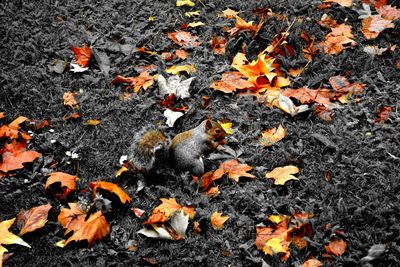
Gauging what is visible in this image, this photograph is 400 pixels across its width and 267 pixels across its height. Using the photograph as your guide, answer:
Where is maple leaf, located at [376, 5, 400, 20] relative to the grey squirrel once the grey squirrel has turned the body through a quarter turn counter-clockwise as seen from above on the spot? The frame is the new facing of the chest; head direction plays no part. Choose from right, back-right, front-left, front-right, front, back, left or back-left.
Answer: front-right

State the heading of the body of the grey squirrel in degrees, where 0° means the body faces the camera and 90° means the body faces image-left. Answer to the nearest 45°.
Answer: approximately 270°

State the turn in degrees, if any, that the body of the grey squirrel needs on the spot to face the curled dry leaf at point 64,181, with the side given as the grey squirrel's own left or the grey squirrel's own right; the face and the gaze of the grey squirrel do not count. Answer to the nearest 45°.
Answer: approximately 180°

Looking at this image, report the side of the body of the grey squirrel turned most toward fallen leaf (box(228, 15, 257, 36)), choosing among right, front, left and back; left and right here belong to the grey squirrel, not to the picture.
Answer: left

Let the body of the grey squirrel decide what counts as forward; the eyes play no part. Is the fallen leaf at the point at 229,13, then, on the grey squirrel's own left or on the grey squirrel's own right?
on the grey squirrel's own left

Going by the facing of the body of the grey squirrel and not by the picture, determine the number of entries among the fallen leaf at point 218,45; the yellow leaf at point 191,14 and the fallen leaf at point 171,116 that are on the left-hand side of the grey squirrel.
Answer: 3

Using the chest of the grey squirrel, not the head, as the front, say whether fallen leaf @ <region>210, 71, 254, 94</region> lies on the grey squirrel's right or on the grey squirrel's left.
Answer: on the grey squirrel's left

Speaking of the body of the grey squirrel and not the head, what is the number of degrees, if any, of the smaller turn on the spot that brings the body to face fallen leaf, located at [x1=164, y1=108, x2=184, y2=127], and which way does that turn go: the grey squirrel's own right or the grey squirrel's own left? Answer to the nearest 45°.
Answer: approximately 90° to the grey squirrel's own left

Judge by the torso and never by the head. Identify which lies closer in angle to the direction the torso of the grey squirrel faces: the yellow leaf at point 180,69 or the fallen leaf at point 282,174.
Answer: the fallen leaf

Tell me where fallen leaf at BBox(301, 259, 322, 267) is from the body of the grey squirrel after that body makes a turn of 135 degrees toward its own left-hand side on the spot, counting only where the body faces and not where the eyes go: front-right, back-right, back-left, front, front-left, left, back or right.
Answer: back

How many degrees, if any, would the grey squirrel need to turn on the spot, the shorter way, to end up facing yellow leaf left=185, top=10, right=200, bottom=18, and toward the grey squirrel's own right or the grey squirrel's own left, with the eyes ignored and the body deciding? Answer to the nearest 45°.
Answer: approximately 90° to the grey squirrel's own left

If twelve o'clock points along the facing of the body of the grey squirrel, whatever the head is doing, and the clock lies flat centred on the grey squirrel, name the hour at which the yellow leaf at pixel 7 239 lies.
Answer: The yellow leaf is roughly at 5 o'clock from the grey squirrel.
